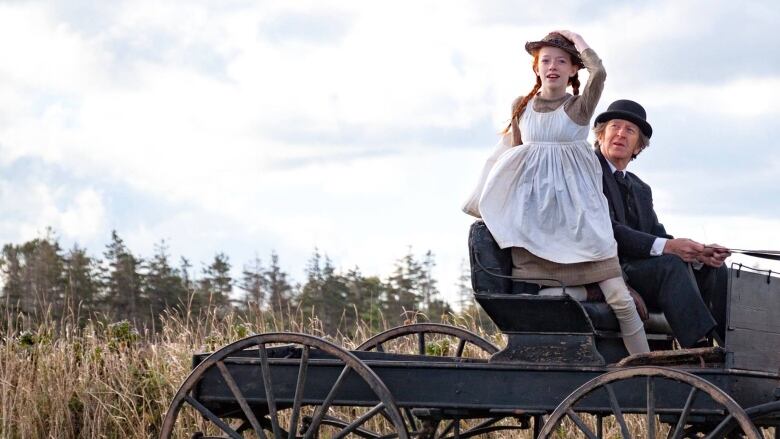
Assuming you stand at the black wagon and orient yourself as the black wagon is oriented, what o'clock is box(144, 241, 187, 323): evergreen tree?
The evergreen tree is roughly at 8 o'clock from the black wagon.

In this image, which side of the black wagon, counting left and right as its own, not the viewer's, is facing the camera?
right

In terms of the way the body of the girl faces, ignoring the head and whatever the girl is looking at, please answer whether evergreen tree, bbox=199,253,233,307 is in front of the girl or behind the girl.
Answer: behind

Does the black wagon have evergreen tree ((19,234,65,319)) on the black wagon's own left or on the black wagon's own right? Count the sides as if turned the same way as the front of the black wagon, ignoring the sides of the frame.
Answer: on the black wagon's own left

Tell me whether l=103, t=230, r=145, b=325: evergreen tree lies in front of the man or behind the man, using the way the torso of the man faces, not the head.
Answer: behind

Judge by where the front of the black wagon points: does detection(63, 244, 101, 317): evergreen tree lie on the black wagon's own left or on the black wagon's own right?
on the black wagon's own left

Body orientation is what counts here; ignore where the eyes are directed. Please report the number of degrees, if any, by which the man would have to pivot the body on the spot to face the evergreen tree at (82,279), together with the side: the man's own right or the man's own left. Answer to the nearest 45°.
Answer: approximately 180°

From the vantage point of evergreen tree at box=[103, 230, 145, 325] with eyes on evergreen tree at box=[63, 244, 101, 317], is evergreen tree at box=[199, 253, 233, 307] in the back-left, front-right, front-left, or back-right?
back-right

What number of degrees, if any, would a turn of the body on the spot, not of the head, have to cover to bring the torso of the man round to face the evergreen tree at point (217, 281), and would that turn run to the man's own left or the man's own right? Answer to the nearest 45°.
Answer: approximately 180°

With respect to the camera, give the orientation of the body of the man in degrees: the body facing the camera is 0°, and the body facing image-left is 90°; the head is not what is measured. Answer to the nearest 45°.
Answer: approximately 315°

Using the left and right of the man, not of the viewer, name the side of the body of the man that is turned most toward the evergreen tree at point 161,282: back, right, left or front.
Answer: back
